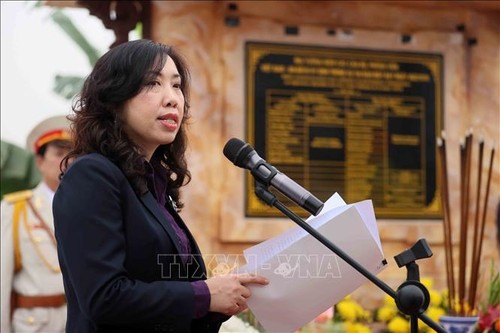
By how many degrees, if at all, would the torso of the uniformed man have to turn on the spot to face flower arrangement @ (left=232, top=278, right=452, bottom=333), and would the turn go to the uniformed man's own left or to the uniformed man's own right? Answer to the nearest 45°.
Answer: approximately 45° to the uniformed man's own left

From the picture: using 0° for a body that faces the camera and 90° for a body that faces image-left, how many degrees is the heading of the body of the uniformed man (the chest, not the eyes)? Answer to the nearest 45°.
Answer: approximately 315°

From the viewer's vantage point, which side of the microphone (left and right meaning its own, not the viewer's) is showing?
left

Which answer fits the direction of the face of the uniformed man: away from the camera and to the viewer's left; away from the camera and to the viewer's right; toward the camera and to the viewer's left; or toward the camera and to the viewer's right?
toward the camera and to the viewer's right

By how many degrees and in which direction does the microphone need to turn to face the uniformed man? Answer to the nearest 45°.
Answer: approximately 45° to its right

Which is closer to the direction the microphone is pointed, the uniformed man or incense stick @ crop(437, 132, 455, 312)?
the uniformed man
